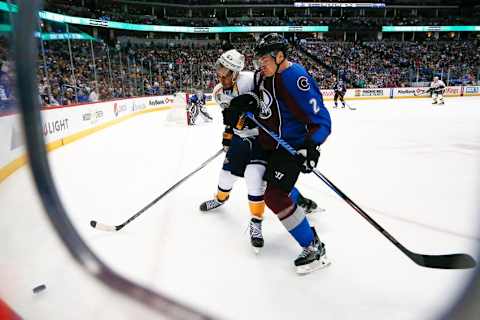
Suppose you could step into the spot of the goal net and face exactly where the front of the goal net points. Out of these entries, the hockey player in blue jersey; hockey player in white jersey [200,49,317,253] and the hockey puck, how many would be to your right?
3

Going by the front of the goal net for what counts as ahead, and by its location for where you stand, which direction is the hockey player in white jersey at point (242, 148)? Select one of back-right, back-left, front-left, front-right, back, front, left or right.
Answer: right

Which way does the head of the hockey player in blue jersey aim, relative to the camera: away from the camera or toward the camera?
toward the camera

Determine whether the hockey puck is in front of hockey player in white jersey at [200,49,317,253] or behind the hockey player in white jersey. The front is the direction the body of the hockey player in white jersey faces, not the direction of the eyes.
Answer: in front

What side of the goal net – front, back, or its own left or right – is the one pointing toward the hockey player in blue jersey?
right

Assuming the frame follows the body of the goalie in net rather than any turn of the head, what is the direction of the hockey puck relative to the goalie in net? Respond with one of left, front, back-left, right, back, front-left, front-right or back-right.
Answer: front-right

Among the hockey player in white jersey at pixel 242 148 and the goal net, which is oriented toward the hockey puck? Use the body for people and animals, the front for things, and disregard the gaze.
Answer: the hockey player in white jersey

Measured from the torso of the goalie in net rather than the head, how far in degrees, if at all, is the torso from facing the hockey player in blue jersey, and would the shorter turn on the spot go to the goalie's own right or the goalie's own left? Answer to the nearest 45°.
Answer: approximately 45° to the goalie's own right

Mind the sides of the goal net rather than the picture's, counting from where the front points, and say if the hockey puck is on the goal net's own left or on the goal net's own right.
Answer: on the goal net's own right

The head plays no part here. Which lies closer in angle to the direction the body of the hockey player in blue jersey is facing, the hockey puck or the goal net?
the hockey puck

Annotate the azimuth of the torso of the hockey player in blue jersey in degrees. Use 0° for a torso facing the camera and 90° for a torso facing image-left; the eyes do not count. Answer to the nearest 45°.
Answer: approximately 45°

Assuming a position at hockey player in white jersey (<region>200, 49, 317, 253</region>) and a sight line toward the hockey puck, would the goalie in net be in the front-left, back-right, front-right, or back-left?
back-right

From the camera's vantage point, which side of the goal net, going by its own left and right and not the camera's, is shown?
right

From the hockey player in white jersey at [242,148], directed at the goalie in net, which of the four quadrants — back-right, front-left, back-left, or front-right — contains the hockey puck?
back-left
